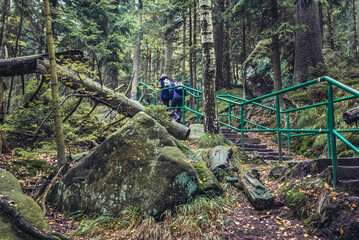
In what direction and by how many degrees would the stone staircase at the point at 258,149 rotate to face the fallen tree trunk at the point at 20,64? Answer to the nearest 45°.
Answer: approximately 90° to its right

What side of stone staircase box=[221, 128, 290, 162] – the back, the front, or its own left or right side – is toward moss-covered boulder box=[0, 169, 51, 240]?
front

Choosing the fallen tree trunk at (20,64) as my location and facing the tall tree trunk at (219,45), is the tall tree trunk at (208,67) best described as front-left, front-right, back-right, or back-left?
front-right

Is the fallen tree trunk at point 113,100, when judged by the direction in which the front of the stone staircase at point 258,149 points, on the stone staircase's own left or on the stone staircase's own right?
on the stone staircase's own right

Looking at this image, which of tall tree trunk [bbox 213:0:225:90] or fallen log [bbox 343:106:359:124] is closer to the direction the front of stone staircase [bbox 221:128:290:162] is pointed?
the fallen log

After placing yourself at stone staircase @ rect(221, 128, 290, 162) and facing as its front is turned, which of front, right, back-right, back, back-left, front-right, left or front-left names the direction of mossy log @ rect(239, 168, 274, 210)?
front-right

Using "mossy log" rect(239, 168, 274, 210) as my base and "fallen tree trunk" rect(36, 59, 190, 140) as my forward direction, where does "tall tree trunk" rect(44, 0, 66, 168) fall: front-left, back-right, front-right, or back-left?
front-left

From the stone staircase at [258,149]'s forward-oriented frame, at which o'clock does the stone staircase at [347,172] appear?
the stone staircase at [347,172] is roughly at 1 o'clock from the stone staircase at [258,149].

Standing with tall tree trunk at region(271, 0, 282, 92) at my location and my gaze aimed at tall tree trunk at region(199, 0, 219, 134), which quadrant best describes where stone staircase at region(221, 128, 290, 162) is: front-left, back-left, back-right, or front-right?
front-left

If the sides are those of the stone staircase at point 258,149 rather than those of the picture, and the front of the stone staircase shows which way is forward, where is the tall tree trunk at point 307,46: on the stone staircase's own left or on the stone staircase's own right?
on the stone staircase's own left

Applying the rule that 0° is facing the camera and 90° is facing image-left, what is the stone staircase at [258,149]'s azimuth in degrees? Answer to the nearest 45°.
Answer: approximately 315°
